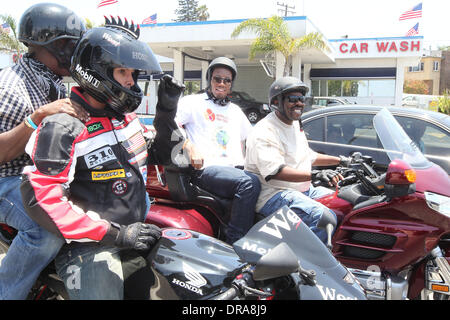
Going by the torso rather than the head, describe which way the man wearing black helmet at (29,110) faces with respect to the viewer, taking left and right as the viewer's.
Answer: facing to the right of the viewer

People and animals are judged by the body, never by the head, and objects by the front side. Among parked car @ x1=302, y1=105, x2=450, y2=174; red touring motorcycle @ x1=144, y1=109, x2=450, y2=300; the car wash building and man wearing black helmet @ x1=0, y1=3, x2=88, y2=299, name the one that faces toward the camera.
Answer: the car wash building

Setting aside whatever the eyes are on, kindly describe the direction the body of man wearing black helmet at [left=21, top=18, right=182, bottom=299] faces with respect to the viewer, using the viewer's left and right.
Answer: facing the viewer and to the right of the viewer

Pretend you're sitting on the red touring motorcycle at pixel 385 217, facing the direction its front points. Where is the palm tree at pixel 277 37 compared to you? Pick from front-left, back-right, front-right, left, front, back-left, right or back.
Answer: left

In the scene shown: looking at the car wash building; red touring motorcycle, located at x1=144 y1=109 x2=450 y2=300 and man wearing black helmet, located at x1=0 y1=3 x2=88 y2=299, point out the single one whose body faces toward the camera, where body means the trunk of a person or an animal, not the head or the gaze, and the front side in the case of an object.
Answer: the car wash building

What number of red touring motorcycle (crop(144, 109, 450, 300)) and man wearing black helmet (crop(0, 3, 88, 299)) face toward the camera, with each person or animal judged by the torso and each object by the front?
0

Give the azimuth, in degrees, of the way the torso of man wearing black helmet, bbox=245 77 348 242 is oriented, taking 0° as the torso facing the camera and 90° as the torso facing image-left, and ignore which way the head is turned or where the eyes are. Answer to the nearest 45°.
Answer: approximately 315°

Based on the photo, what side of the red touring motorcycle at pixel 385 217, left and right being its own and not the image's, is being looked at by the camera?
right

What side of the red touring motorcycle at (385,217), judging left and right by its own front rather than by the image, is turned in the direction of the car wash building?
left

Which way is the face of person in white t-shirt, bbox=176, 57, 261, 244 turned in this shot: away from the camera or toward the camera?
toward the camera

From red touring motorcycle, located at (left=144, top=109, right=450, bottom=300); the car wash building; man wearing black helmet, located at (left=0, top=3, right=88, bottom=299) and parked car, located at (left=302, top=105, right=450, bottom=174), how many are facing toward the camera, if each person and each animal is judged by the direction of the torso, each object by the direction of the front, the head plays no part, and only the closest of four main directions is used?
1

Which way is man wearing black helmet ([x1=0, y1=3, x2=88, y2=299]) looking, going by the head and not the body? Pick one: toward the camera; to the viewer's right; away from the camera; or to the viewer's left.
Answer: to the viewer's right

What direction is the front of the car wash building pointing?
toward the camera
